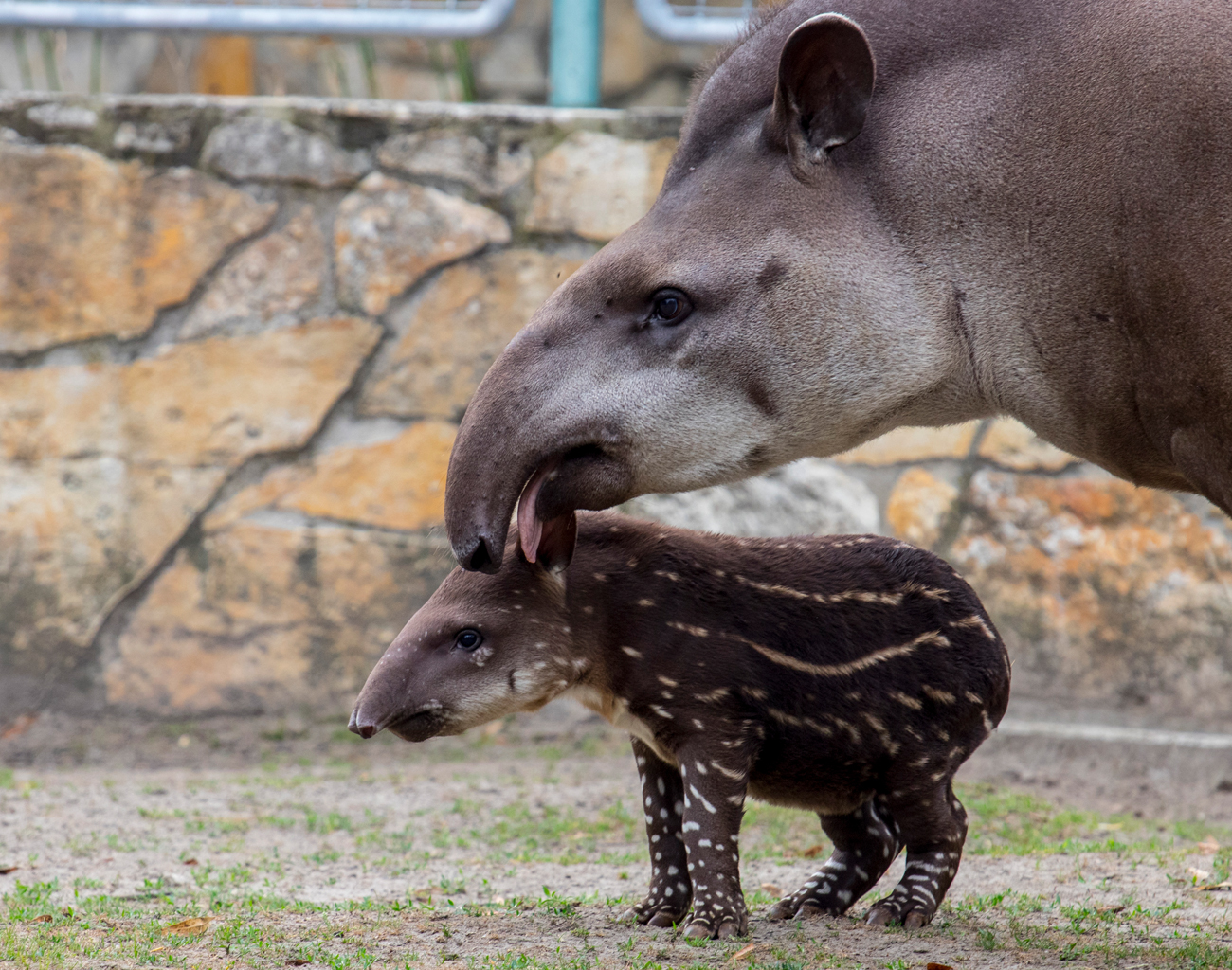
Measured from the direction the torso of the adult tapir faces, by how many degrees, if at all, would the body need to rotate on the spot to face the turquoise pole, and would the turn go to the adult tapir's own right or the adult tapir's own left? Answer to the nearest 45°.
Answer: approximately 90° to the adult tapir's own right

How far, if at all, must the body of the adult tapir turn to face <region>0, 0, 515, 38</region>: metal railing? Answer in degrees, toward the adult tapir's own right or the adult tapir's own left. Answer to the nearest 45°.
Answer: approximately 45° to the adult tapir's own right

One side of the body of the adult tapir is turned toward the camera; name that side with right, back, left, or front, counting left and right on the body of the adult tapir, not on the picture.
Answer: left

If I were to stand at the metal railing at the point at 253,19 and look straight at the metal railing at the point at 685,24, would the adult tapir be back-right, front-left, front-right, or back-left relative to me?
front-right

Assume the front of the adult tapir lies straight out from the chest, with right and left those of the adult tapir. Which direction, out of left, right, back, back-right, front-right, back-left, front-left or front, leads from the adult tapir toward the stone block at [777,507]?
right

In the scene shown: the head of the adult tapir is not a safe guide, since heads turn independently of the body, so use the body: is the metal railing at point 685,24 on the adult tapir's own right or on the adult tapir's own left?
on the adult tapir's own right
